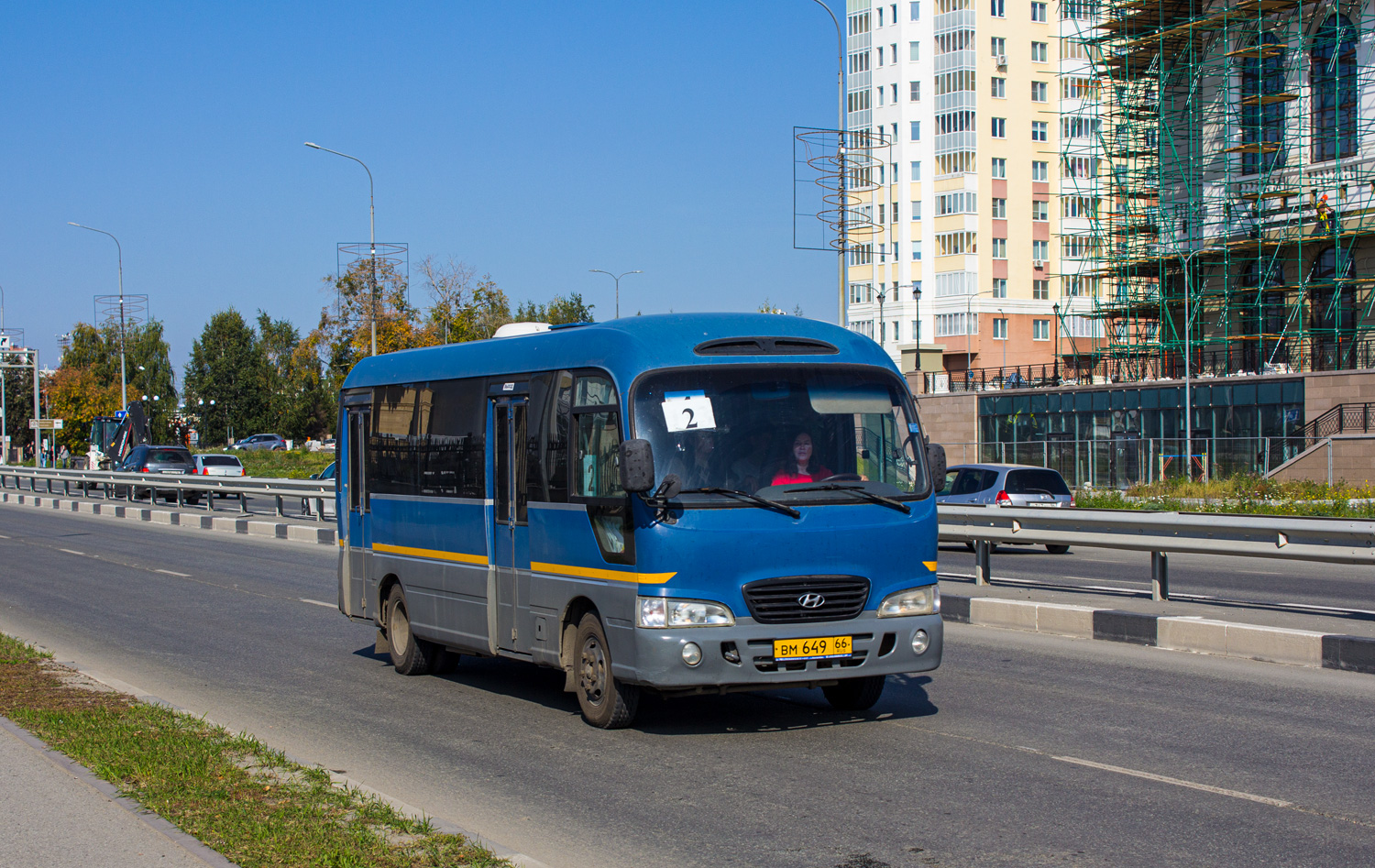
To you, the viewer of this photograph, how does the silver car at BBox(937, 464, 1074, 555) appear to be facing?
facing away from the viewer and to the left of the viewer

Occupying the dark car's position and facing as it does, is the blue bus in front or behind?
behind

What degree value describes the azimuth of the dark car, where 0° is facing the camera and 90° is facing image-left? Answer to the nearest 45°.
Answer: approximately 135°

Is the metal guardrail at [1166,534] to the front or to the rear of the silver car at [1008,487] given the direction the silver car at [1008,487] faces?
to the rear

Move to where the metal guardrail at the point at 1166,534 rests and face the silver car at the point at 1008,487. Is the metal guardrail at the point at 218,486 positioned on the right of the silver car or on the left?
left

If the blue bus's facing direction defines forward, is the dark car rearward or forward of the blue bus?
rearward

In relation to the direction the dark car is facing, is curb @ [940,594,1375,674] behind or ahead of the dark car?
behind

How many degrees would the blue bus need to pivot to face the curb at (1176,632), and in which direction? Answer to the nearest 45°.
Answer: approximately 90° to its left

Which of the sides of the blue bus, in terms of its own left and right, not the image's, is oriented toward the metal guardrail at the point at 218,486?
back

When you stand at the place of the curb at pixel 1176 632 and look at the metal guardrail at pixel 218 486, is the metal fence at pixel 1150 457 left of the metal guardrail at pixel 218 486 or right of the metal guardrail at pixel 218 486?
right

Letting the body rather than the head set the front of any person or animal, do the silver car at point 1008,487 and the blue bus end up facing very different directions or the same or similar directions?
very different directions

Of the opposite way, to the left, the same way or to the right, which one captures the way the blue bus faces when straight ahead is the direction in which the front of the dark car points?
the opposite way
